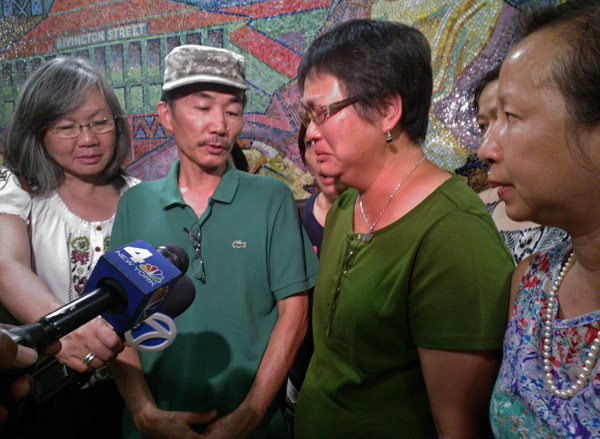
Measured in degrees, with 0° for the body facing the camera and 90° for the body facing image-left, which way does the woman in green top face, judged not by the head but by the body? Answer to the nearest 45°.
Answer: approximately 45°

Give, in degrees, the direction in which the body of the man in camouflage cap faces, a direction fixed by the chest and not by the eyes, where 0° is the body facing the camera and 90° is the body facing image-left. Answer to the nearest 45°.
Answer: approximately 0°
